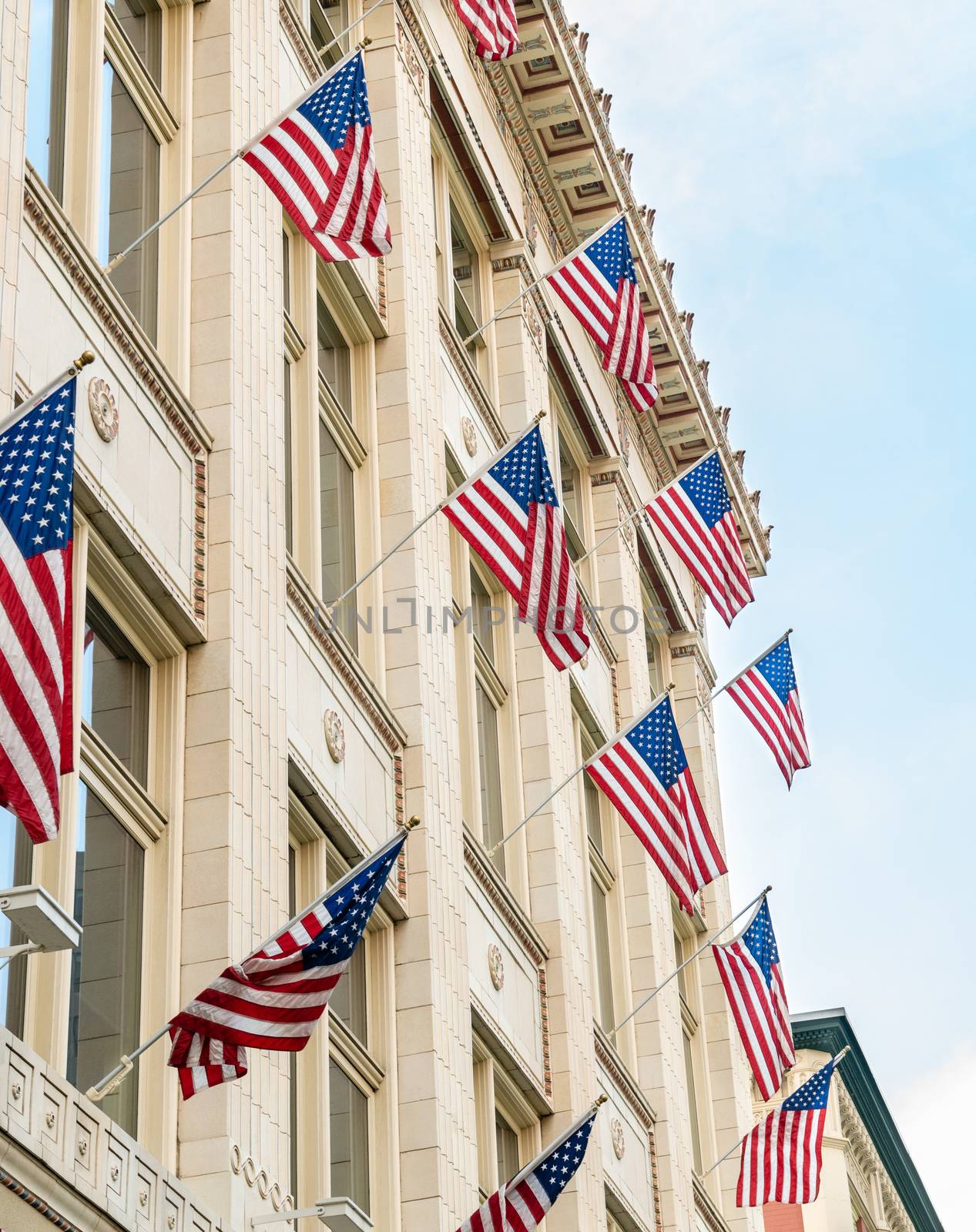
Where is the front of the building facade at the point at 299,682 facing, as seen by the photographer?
facing the viewer and to the right of the viewer
